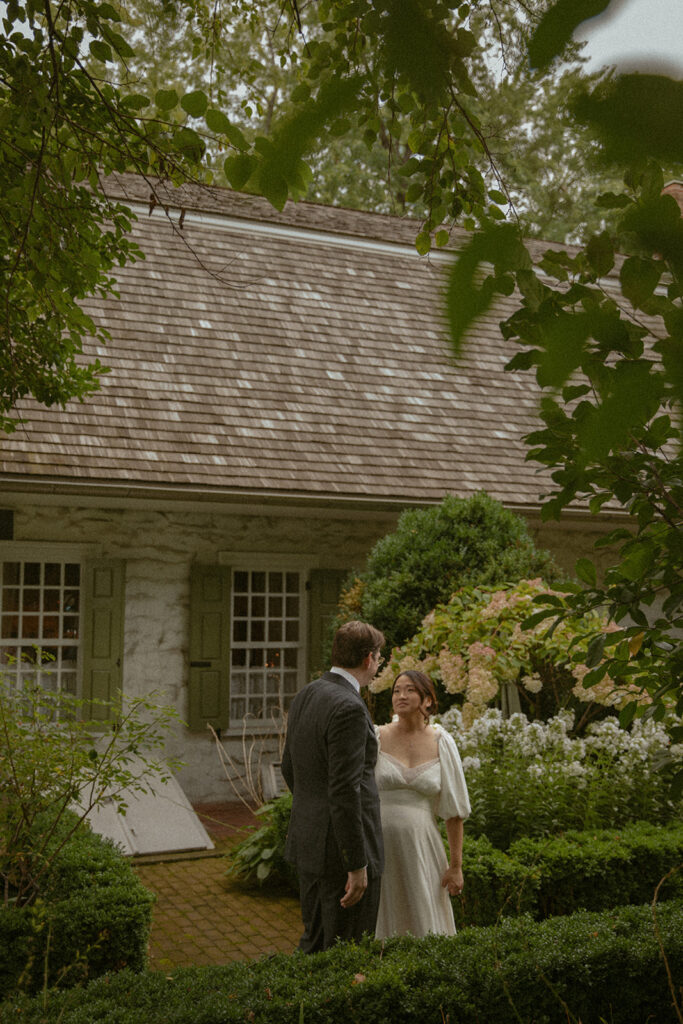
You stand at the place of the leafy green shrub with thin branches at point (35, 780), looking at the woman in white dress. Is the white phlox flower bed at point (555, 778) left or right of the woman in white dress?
left

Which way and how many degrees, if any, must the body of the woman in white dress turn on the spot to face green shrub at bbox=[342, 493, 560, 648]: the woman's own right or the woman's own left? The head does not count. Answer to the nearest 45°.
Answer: approximately 135° to the woman's own right

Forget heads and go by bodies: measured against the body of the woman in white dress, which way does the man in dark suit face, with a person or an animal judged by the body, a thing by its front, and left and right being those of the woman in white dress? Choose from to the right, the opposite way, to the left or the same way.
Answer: the opposite way

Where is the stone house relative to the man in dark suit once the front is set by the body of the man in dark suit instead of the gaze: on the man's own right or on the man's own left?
on the man's own left

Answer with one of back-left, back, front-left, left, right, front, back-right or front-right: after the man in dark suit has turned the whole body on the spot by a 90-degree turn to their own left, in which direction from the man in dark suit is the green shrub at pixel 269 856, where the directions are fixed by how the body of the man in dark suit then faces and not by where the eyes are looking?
front-right

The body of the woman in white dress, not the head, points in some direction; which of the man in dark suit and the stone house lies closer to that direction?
the man in dark suit

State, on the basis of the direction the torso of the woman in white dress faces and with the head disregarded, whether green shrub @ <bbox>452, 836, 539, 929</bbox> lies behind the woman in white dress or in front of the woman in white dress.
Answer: behind

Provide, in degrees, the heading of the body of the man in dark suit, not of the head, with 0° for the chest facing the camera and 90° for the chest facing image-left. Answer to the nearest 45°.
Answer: approximately 225°

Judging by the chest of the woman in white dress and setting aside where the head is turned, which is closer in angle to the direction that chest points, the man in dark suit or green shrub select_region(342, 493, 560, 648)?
the man in dark suit

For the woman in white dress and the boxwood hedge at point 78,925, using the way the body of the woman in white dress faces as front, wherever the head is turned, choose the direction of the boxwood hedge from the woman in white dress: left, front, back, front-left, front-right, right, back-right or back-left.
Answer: front-right

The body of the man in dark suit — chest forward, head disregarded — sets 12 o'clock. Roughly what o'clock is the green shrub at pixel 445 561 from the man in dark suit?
The green shrub is roughly at 11 o'clock from the man in dark suit.

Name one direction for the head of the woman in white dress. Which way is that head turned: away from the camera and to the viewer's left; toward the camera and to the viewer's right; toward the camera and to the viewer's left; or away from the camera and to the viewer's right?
toward the camera and to the viewer's left
